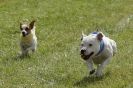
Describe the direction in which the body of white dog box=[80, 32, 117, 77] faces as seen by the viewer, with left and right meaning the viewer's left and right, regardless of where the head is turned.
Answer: facing the viewer and to the left of the viewer
